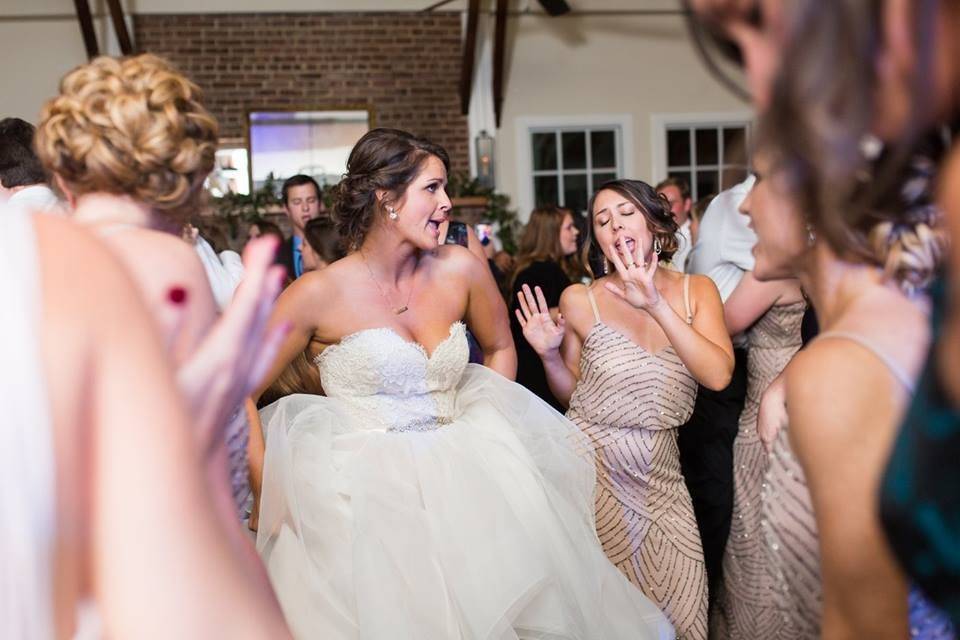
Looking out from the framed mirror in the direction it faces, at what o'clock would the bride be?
The bride is roughly at 12 o'clock from the framed mirror.

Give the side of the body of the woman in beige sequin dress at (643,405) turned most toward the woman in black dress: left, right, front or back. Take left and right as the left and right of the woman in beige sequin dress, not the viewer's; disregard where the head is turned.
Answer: back

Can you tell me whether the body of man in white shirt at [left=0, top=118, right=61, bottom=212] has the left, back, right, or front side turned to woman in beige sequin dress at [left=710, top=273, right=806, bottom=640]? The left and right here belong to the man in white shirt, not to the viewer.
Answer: right

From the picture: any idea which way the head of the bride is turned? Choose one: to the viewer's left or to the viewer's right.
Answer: to the viewer's right

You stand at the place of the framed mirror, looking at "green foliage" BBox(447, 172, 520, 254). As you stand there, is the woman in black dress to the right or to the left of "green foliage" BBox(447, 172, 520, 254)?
right

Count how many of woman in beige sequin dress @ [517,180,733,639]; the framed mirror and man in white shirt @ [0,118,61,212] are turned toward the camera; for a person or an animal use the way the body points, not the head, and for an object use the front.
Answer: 2
